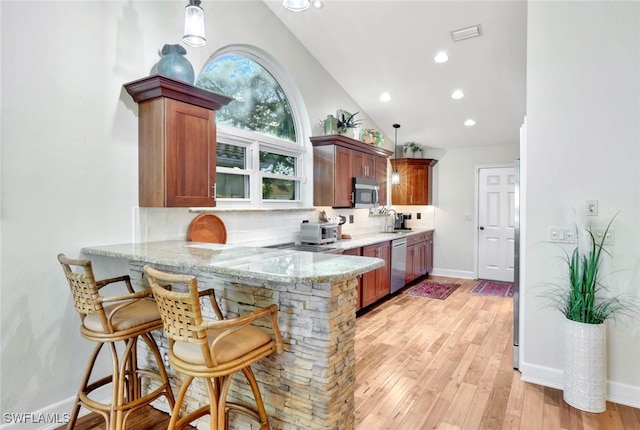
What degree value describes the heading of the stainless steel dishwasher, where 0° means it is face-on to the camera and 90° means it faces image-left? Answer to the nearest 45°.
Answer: approximately 315°

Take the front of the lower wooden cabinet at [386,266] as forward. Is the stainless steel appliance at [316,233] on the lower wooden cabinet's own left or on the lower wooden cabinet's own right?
on the lower wooden cabinet's own right

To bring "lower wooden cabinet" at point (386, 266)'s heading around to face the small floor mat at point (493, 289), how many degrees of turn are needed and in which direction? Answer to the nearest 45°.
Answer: approximately 90° to its left

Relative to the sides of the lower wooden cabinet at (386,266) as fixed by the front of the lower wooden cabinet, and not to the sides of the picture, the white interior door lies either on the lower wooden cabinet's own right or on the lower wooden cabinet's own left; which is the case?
on the lower wooden cabinet's own left

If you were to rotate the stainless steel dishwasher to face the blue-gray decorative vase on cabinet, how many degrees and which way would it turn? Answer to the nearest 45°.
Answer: approximately 90° to its right

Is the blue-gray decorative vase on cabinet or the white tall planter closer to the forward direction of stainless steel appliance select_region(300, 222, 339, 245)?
the white tall planter

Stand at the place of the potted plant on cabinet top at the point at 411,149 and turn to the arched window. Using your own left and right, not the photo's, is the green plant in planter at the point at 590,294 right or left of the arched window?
left

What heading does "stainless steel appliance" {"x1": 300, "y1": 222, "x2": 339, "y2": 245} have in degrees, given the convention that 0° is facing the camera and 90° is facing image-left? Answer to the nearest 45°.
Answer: approximately 315°
